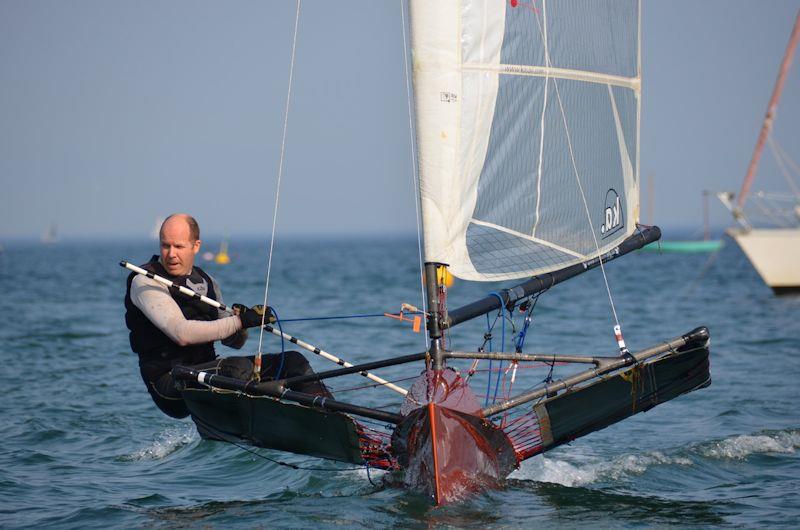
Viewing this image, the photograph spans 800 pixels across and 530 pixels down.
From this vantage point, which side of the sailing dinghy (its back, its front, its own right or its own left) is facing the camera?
front

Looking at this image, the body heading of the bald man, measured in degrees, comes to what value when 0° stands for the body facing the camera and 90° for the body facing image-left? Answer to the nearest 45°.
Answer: approximately 315°
